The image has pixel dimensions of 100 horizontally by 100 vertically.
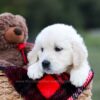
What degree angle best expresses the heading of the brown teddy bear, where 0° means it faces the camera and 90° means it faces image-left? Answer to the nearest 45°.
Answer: approximately 315°

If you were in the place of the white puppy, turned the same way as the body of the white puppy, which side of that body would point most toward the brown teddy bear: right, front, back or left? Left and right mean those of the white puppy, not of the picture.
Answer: right

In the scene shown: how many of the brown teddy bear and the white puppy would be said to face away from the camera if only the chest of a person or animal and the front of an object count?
0

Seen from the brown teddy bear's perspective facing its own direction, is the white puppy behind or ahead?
ahead

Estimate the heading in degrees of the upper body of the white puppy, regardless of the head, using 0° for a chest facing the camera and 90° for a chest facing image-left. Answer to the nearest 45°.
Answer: approximately 45°
